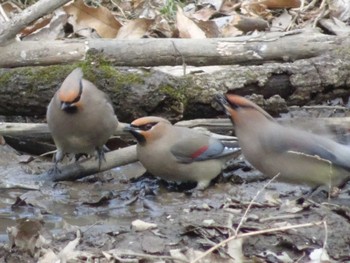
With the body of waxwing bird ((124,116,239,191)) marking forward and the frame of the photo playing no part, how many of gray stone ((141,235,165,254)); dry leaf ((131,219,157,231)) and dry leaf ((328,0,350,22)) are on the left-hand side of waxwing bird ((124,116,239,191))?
2

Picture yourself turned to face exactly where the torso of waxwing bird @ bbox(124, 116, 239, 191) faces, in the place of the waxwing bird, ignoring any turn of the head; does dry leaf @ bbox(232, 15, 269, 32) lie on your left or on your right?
on your right

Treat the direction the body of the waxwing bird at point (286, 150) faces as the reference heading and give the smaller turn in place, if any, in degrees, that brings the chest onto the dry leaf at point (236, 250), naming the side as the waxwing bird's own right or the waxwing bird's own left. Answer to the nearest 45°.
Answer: approximately 90° to the waxwing bird's own left

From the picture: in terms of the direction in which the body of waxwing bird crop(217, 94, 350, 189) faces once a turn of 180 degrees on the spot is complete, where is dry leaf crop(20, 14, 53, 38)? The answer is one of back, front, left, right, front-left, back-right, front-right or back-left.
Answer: back-left

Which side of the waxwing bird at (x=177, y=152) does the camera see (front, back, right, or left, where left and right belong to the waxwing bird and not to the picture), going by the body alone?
left

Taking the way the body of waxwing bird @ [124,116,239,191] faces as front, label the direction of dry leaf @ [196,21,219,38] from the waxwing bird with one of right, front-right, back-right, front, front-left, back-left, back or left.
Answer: right

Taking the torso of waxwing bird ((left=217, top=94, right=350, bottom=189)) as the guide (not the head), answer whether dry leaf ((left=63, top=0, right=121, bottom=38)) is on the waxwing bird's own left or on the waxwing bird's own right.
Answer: on the waxwing bird's own right

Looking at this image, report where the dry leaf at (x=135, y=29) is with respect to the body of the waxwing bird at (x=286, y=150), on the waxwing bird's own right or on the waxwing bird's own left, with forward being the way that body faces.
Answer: on the waxwing bird's own right

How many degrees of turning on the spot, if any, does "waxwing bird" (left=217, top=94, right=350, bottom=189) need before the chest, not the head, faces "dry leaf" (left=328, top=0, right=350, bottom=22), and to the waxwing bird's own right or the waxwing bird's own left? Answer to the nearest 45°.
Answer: approximately 90° to the waxwing bird's own right

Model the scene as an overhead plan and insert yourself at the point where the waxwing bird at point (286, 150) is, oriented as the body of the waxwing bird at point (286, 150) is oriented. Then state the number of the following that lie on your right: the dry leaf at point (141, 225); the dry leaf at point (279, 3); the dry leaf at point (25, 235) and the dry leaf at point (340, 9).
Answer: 2

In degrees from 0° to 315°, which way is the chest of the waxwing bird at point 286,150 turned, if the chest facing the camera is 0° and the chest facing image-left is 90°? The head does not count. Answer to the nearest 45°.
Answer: approximately 90°

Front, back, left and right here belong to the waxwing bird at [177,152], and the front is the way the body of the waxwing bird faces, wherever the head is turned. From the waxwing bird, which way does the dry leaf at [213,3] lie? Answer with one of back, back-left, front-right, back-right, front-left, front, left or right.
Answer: right

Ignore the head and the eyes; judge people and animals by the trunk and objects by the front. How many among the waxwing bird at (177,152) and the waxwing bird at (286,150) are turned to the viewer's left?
2
